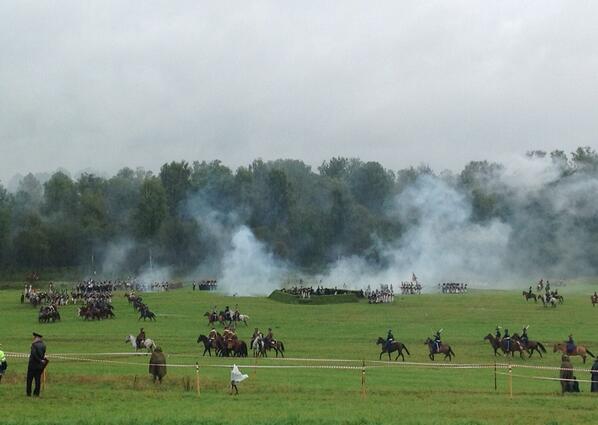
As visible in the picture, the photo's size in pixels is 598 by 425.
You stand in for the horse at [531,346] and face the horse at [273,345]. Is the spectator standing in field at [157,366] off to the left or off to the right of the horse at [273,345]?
left

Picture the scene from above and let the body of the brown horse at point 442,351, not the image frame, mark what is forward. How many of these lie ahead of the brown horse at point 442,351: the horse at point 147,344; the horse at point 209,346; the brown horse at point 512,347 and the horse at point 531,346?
2

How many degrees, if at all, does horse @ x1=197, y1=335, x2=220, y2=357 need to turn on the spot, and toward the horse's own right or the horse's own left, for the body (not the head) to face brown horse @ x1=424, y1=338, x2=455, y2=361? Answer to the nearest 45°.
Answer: approximately 180°

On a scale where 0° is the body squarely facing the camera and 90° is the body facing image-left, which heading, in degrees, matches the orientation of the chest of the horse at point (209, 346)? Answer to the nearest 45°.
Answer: approximately 90°

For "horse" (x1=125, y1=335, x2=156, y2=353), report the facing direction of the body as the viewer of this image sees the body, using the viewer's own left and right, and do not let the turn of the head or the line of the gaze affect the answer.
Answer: facing to the left of the viewer

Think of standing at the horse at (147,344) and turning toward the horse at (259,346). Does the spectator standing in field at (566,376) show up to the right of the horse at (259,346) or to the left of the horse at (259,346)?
right
